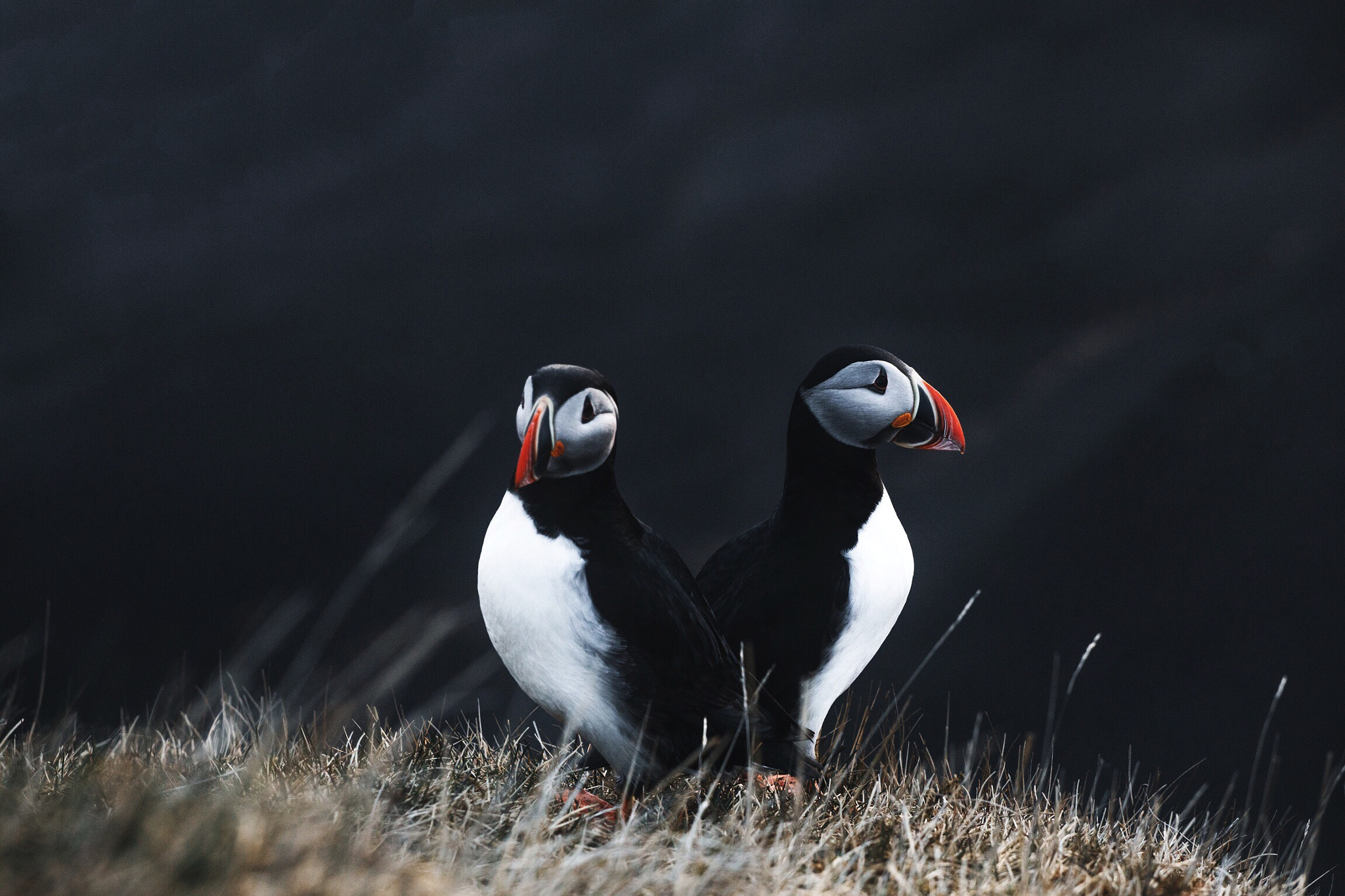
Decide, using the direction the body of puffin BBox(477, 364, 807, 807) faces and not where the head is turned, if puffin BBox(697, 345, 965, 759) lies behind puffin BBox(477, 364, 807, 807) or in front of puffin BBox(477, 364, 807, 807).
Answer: behind

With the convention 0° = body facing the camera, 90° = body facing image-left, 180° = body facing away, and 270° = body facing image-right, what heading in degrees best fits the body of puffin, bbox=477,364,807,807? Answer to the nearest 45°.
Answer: approximately 45°

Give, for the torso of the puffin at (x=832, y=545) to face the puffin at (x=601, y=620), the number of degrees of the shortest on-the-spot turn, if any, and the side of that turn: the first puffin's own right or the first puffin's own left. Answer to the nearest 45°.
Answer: approximately 135° to the first puffin's own right

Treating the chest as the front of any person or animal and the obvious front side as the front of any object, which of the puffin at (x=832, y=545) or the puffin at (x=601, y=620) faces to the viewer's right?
the puffin at (x=832, y=545)

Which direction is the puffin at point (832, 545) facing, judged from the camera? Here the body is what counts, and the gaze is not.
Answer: to the viewer's right

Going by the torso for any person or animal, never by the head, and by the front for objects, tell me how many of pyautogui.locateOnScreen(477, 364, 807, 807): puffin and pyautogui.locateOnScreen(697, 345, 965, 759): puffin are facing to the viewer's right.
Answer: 1
